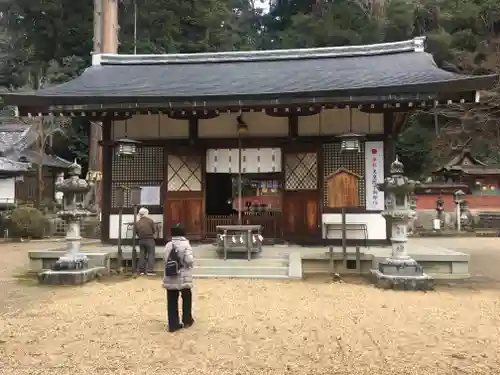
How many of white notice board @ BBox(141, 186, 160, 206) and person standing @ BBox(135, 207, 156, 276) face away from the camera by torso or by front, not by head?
1

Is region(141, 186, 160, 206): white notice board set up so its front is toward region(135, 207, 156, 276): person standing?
yes

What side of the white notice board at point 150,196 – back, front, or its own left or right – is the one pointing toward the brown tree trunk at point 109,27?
back

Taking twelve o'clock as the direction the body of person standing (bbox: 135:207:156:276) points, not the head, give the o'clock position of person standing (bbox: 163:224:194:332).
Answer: person standing (bbox: 163:224:194:332) is roughly at 6 o'clock from person standing (bbox: 135:207:156:276).

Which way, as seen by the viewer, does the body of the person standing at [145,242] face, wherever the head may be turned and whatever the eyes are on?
away from the camera

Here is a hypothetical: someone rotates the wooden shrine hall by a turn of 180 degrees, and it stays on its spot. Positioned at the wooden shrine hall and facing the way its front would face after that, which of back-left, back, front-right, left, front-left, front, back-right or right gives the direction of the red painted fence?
front-right

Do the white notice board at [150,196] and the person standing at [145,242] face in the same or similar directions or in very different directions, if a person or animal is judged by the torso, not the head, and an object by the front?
very different directions

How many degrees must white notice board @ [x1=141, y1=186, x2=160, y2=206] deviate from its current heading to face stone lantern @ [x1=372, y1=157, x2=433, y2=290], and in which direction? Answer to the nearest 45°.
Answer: approximately 45° to its left

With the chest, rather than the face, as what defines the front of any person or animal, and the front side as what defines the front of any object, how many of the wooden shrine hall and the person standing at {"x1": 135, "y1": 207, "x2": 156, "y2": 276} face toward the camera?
1

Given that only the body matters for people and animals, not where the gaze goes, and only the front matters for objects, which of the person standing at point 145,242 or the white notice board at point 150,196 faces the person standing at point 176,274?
the white notice board

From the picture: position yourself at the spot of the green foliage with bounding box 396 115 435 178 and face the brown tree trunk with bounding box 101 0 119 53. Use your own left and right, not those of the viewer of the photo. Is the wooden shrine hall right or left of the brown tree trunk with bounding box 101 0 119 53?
left

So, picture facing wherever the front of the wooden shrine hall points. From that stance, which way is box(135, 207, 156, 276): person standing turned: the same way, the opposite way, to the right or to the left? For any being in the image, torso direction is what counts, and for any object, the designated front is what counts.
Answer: the opposite way
